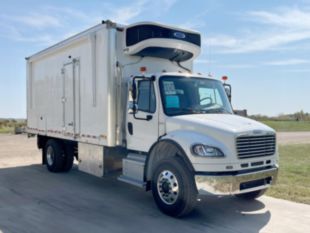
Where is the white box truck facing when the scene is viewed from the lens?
facing the viewer and to the right of the viewer
